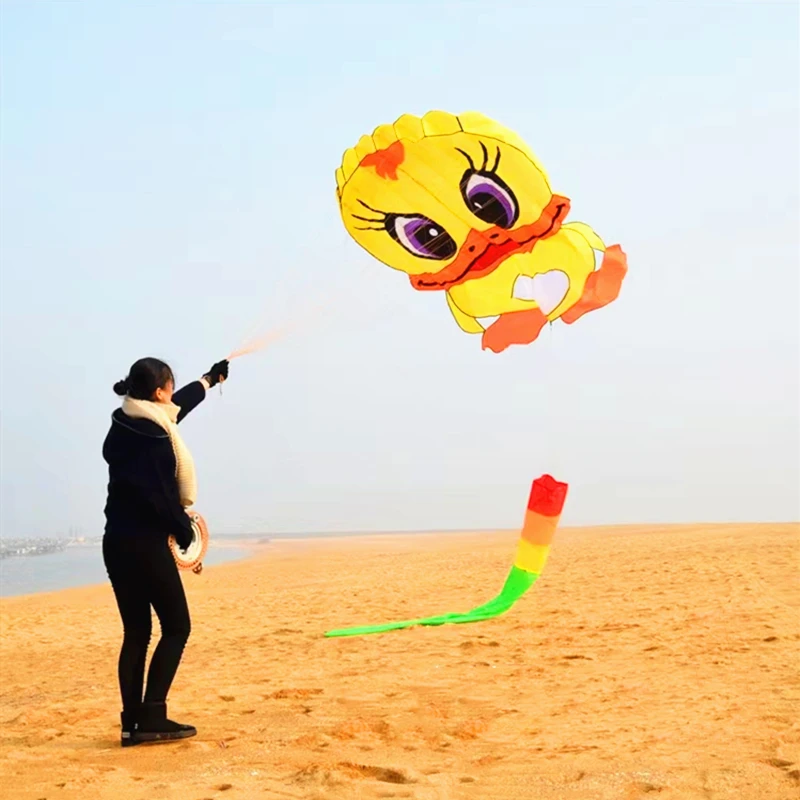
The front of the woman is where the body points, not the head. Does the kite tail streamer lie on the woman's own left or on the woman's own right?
on the woman's own left

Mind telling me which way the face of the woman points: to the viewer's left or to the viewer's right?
to the viewer's right

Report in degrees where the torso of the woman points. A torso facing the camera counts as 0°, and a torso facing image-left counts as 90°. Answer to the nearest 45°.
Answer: approximately 270°

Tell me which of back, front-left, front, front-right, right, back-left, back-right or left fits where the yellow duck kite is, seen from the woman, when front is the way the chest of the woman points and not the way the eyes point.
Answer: front-left
